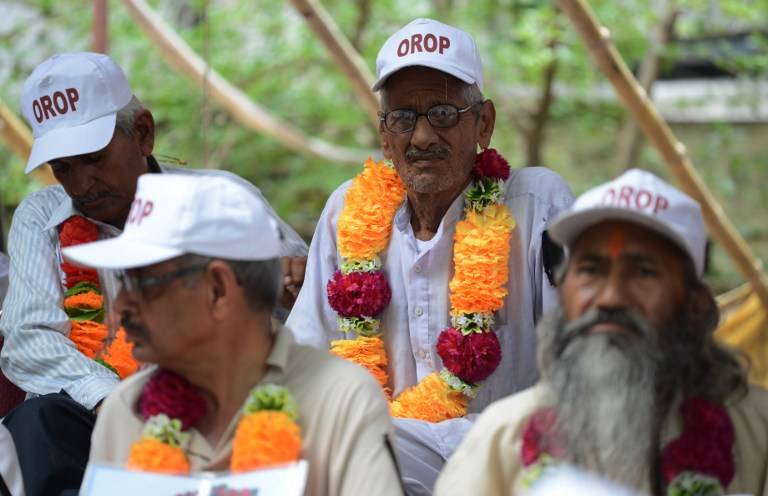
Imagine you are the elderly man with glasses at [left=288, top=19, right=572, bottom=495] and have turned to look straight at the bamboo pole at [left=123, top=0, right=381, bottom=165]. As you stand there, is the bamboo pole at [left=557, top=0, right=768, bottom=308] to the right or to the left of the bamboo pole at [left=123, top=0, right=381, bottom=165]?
right

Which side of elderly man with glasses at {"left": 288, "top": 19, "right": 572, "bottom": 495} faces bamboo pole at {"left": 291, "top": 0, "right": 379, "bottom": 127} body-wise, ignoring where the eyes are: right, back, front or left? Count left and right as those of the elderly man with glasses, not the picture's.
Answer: back

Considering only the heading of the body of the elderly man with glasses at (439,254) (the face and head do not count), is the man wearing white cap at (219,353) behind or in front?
in front

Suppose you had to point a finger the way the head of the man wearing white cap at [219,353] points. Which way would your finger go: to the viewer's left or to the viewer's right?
to the viewer's left

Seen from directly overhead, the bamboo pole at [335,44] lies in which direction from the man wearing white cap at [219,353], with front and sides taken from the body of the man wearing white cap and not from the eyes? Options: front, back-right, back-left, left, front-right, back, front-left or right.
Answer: back-right

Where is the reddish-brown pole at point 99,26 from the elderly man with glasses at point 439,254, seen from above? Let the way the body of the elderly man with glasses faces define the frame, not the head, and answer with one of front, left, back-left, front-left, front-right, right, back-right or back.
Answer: back-right

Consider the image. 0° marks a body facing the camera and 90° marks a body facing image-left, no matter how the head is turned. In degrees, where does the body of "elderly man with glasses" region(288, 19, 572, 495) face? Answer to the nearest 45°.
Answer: approximately 0°

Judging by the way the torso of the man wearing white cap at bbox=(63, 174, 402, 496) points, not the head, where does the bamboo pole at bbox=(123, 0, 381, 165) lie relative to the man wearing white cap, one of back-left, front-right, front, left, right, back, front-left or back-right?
back-right

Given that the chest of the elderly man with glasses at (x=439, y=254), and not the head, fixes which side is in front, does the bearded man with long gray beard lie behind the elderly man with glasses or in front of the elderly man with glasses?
in front

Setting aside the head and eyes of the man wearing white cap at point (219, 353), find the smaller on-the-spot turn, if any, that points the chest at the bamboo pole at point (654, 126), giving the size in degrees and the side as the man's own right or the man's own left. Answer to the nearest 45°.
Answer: approximately 180°

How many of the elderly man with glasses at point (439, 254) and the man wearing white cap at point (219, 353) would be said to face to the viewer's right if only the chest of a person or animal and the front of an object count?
0
